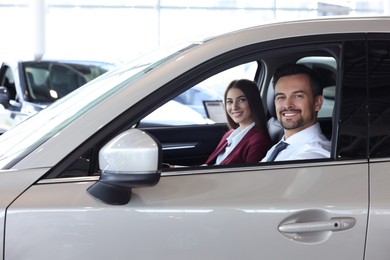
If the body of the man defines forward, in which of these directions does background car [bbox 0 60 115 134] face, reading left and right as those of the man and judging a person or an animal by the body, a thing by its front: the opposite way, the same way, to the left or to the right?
to the left

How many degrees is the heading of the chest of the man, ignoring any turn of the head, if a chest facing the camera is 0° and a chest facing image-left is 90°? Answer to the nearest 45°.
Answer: approximately 45°

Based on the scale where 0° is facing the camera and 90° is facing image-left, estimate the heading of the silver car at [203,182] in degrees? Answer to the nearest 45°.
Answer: approximately 90°

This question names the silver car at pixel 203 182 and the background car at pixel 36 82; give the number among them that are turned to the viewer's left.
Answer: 1

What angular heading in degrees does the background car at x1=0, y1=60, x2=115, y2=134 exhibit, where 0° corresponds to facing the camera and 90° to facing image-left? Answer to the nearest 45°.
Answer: approximately 315°
